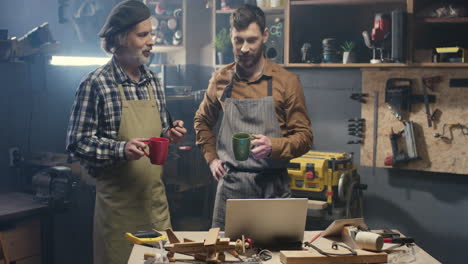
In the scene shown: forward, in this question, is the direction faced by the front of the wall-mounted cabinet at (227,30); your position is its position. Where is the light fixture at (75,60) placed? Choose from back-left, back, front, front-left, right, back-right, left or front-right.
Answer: right

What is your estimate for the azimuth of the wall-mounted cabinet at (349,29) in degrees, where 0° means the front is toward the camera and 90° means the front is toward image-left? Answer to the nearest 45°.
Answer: approximately 0°

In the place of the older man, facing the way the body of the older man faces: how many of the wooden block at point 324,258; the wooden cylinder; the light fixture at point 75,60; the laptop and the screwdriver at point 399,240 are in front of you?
4

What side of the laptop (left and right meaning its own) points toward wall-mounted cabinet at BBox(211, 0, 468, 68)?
front

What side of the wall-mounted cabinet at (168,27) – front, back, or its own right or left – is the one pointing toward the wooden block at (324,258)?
front

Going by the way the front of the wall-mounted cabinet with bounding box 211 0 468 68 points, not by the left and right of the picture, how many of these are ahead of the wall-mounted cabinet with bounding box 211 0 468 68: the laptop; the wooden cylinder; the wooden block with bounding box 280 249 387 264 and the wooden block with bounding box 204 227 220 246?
4

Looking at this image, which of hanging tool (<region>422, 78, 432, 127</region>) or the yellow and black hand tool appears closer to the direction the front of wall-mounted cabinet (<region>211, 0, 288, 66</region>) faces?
the yellow and black hand tool

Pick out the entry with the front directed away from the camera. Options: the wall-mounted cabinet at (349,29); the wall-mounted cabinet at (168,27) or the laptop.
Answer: the laptop

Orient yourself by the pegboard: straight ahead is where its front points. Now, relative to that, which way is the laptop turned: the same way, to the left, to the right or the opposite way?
the opposite way

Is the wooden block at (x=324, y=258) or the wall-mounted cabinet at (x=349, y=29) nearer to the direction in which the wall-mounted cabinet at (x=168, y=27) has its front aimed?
the wooden block
